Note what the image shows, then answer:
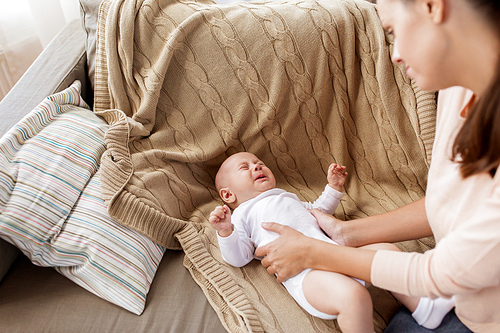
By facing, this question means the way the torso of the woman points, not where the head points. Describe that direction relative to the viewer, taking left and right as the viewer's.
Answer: facing to the left of the viewer

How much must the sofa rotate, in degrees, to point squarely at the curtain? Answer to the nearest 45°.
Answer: approximately 135° to its right

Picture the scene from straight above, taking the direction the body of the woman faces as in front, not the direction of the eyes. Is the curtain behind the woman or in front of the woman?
in front

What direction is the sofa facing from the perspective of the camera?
toward the camera

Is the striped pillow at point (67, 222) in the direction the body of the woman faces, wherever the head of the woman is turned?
yes

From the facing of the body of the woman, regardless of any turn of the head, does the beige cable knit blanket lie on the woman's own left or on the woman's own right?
on the woman's own right

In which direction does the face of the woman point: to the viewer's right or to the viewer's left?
to the viewer's left
